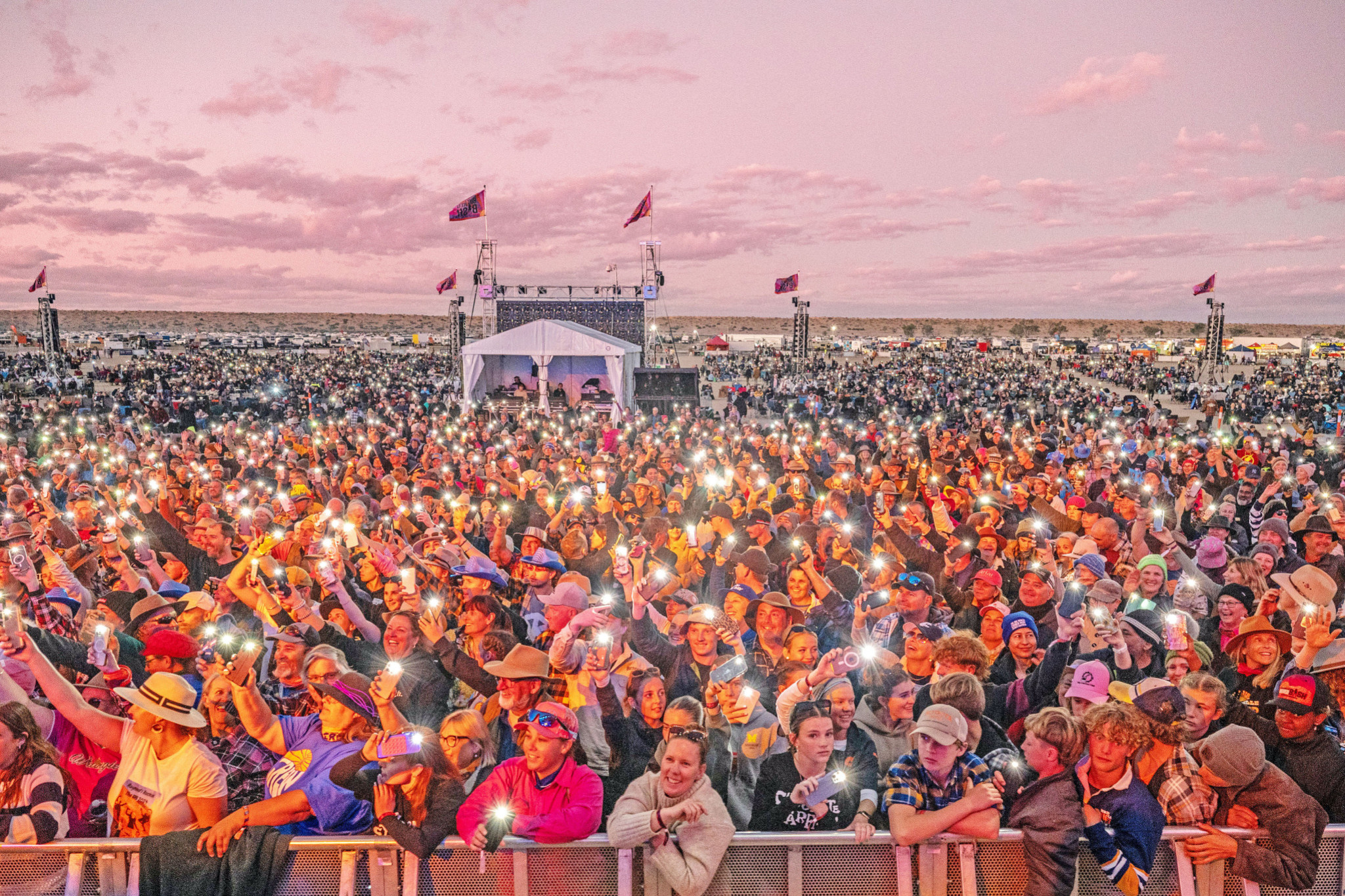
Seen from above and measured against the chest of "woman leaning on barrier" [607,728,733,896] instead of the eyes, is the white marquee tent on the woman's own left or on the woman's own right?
on the woman's own right

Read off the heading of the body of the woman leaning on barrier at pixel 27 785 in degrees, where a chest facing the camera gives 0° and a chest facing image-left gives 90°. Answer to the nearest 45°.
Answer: approximately 45°

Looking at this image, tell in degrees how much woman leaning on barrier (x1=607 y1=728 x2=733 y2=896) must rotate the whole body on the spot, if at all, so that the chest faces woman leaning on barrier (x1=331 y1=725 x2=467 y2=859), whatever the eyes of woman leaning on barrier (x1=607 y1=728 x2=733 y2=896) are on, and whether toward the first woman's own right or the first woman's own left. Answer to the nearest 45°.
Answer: approximately 45° to the first woman's own right

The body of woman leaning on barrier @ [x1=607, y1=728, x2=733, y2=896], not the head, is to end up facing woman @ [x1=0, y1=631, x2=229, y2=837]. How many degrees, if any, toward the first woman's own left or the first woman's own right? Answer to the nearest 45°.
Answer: approximately 45° to the first woman's own right

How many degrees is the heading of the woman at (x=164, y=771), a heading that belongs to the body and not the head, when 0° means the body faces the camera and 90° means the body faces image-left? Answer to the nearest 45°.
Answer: approximately 45°

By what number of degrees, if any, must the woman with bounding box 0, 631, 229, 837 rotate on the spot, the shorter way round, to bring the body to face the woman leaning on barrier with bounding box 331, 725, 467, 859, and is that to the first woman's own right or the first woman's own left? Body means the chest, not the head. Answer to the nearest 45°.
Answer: approximately 90° to the first woman's own left

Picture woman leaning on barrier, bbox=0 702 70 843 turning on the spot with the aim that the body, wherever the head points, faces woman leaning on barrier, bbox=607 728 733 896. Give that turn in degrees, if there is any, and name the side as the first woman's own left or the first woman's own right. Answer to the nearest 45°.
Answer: approximately 90° to the first woman's own left

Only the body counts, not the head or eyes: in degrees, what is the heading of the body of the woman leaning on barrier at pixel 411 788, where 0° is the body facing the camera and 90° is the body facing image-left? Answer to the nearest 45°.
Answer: approximately 45°

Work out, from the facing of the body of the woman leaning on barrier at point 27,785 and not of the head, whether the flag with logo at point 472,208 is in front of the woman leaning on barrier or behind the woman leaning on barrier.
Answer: behind

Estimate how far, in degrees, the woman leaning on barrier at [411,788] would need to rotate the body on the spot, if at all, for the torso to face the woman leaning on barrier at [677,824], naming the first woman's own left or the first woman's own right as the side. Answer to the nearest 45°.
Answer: approximately 135° to the first woman's own left
